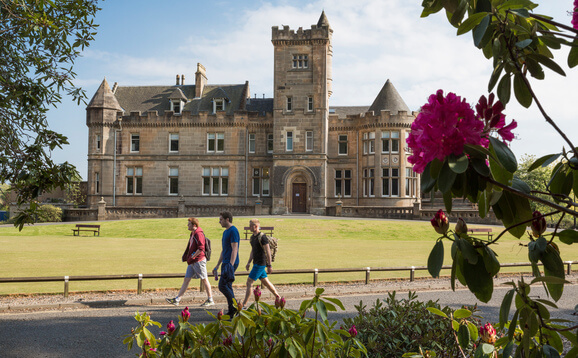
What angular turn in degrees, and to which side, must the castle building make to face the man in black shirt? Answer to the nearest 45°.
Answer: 0° — it already faces them

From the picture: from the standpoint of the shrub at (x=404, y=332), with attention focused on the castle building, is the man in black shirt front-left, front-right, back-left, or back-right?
front-left

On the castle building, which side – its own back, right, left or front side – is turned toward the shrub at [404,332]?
front

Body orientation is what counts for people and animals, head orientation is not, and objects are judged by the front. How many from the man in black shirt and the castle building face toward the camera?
1

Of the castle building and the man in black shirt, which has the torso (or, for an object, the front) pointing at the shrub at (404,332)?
the castle building

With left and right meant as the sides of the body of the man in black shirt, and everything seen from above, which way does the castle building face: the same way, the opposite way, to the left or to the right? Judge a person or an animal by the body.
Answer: to the left

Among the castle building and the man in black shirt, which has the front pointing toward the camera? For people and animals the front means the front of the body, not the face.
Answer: the castle building

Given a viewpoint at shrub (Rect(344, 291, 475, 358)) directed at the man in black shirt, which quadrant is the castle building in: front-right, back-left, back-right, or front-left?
front-right

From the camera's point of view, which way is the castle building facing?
toward the camera

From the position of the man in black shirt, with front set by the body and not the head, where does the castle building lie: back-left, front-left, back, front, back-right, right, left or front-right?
right

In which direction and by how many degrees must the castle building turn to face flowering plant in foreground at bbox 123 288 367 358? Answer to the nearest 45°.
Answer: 0° — it already faces it

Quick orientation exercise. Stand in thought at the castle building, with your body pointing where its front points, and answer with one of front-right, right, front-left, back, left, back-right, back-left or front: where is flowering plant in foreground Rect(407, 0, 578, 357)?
front

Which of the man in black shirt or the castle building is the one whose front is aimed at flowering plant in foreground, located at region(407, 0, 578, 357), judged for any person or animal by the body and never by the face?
the castle building

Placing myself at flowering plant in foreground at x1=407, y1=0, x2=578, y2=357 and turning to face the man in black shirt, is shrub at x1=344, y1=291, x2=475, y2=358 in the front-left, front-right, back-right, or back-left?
front-right

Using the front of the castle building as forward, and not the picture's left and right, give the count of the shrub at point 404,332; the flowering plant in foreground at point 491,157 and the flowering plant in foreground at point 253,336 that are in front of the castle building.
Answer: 3

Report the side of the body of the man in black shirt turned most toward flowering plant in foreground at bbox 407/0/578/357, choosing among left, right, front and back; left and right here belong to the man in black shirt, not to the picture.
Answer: left

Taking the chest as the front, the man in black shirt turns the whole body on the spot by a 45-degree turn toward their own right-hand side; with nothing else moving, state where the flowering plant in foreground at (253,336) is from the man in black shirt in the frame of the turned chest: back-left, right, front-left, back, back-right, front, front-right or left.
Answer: back-left

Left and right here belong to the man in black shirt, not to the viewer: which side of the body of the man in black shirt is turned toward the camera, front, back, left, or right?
left
